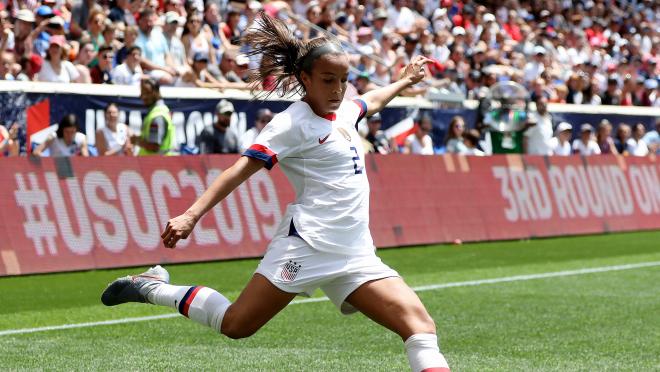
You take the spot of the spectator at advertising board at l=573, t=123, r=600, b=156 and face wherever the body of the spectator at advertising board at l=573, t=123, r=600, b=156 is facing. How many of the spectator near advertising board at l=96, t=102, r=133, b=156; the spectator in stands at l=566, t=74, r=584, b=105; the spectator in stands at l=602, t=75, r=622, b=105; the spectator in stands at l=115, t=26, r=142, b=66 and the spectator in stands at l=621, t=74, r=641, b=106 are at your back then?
3

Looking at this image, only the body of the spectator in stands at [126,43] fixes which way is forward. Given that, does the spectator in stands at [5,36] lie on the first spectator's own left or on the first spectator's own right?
on the first spectator's own right

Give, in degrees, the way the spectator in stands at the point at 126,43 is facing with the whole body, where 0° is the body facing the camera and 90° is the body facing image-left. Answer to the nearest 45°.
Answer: approximately 315°

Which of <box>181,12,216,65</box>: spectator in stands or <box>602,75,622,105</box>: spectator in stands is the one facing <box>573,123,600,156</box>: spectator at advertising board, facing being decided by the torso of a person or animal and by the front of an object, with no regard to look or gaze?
<box>602,75,622,105</box>: spectator in stands

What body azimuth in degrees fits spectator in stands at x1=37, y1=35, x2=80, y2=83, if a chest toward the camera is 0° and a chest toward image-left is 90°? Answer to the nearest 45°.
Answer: approximately 0°
